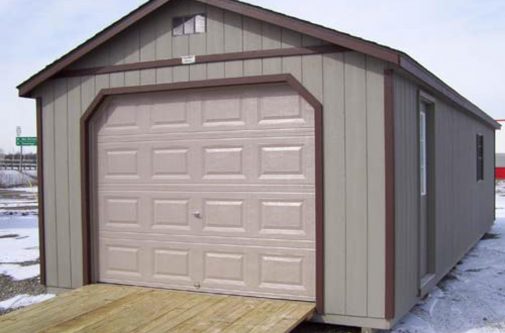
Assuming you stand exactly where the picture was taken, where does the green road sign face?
facing the viewer

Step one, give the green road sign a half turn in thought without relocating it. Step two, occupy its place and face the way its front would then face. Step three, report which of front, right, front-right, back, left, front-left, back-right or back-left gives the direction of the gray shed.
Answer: back

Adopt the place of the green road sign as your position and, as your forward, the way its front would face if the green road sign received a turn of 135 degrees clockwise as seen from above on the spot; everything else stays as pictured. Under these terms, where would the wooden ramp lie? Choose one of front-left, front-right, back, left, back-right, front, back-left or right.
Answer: back-left
